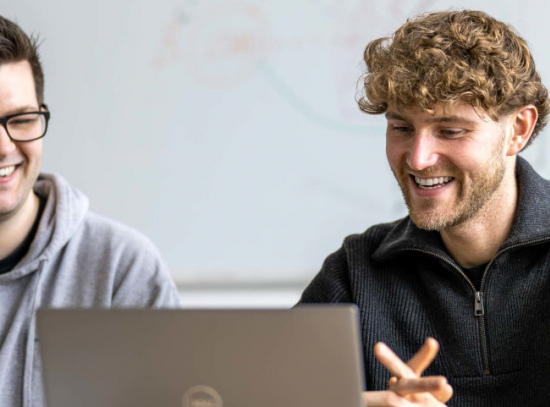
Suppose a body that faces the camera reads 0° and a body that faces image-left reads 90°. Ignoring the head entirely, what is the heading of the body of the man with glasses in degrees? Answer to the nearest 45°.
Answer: approximately 0°

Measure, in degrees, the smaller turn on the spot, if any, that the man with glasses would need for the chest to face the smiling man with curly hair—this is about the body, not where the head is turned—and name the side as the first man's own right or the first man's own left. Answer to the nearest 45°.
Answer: approximately 45° to the first man's own left
